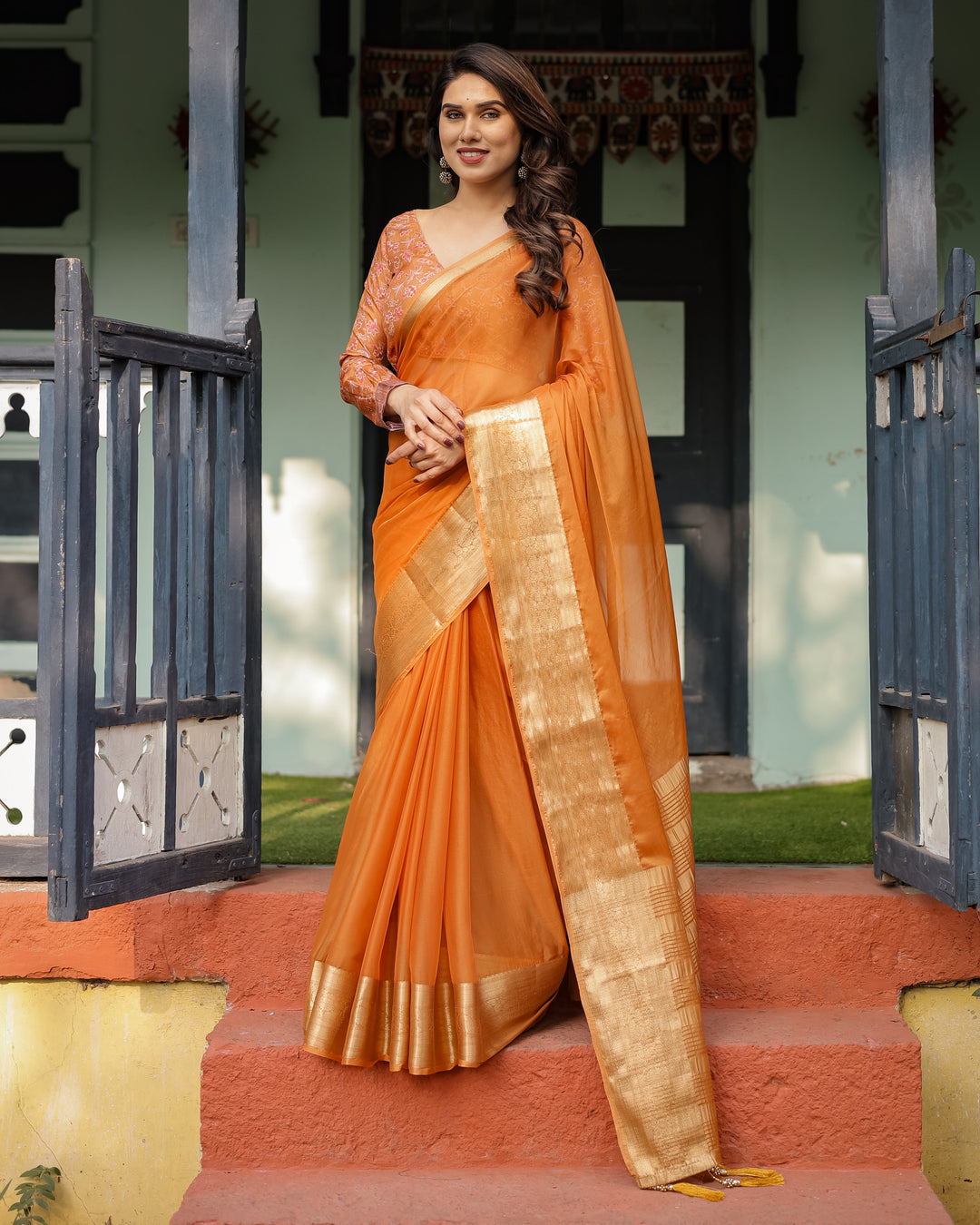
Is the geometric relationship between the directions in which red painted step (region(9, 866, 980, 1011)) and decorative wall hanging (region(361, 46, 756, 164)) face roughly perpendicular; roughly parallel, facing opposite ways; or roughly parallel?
roughly parallel

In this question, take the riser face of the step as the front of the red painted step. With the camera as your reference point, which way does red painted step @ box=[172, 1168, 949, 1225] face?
facing the viewer

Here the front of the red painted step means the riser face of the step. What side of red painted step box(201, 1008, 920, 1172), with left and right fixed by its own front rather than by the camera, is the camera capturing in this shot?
front

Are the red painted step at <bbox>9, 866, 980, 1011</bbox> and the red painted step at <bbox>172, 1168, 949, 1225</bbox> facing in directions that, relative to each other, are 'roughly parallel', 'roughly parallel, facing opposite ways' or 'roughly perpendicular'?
roughly parallel

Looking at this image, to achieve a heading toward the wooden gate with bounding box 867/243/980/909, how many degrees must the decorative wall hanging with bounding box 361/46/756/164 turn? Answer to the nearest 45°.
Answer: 0° — it already faces it

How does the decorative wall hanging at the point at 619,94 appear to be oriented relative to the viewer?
toward the camera

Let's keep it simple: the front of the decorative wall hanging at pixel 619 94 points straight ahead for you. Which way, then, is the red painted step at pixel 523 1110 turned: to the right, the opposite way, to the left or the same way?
the same way

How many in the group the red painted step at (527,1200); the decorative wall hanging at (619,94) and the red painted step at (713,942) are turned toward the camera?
3
